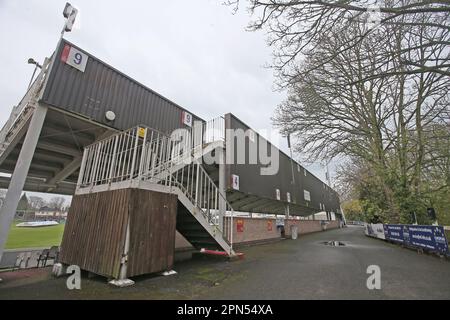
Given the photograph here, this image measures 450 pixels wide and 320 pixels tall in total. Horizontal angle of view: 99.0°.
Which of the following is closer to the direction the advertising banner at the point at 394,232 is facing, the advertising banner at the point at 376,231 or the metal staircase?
the metal staircase

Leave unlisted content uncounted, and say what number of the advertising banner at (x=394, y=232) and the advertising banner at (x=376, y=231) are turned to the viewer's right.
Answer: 0

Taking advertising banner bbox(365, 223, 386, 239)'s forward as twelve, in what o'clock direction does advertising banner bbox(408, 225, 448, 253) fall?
advertising banner bbox(408, 225, 448, 253) is roughly at 10 o'clock from advertising banner bbox(365, 223, 386, 239).

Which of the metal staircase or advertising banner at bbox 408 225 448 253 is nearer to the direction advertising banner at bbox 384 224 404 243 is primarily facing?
the metal staircase

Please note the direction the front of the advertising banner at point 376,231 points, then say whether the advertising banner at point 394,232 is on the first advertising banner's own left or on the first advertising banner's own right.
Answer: on the first advertising banner's own left

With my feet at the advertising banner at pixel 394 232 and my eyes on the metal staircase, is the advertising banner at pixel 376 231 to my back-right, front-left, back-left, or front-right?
back-right

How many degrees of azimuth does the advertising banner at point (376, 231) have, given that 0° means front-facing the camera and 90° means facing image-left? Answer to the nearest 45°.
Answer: approximately 45°

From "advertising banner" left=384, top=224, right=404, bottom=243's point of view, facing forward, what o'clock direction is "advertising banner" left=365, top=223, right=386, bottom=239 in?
"advertising banner" left=365, top=223, right=386, bottom=239 is roughly at 4 o'clock from "advertising banner" left=384, top=224, right=404, bottom=243.

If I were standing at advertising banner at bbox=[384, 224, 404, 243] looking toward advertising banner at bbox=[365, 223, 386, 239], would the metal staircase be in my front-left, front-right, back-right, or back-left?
back-left

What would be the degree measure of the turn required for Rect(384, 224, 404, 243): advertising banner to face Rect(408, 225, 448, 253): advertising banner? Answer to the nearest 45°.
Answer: approximately 45° to its left
